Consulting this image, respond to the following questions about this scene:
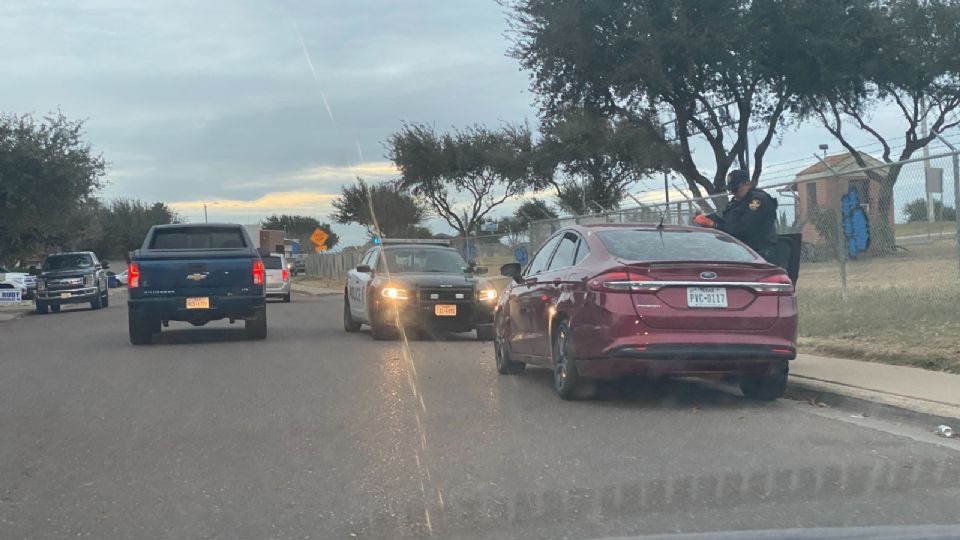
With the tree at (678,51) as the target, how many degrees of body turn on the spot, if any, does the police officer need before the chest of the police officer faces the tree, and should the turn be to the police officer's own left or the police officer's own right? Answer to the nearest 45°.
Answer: approximately 90° to the police officer's own right

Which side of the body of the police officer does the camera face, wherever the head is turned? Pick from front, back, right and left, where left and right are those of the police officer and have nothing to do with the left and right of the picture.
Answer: left

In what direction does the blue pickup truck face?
away from the camera

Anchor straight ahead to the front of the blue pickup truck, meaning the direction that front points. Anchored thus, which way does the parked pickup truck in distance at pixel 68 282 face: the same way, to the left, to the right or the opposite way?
the opposite way

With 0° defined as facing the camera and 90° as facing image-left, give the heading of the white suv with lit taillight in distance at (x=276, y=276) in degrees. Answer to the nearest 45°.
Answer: approximately 180°

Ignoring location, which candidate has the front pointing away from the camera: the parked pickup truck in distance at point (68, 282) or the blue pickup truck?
the blue pickup truck

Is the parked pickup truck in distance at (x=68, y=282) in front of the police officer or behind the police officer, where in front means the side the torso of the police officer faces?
in front

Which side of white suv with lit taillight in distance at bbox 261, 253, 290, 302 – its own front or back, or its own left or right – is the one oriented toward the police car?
back

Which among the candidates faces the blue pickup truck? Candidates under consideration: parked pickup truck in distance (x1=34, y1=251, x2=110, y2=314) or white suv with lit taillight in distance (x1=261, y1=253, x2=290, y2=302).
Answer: parked pickup truck in distance (x1=34, y1=251, x2=110, y2=314)

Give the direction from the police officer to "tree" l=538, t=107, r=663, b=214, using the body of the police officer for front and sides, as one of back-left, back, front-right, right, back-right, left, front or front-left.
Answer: right

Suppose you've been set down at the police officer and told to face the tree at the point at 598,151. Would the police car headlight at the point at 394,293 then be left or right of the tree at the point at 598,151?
left
